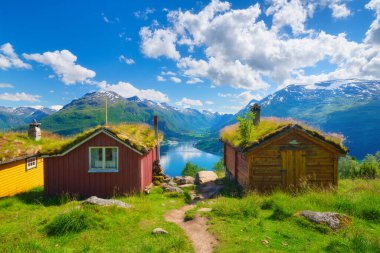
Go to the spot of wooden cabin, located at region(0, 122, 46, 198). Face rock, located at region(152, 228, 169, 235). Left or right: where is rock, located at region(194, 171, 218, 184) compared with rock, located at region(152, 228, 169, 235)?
left

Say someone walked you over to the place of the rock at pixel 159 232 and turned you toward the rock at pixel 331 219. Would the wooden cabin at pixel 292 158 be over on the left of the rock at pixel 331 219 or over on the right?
left

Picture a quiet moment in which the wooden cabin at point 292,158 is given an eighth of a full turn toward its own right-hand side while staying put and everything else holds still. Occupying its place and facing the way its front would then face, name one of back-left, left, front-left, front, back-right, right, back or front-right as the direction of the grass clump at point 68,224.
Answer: front

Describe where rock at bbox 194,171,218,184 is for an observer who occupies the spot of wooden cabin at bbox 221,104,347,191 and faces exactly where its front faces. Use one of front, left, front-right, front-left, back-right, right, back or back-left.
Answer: back-right

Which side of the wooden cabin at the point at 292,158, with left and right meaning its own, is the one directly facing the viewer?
front

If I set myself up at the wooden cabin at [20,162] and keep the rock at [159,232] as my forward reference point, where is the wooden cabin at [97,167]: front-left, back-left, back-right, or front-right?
front-left

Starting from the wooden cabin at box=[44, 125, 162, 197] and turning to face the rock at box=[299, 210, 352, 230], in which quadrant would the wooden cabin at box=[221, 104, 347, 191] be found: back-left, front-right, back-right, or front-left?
front-left

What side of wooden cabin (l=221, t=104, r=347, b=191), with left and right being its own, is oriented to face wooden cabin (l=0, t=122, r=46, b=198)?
right

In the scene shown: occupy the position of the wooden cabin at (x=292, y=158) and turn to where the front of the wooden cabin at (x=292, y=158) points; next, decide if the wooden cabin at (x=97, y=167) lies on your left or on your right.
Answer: on your right

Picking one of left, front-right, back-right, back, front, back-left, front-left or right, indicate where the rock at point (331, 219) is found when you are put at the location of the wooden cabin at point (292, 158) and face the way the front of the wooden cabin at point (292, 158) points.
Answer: front

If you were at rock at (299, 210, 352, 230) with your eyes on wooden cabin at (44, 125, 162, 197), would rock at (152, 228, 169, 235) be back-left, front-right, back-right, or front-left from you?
front-left
